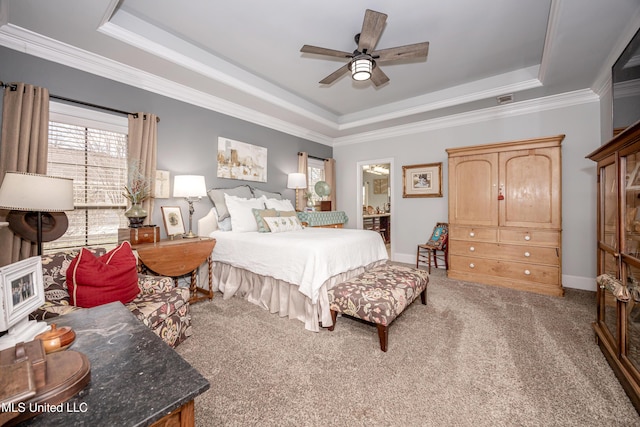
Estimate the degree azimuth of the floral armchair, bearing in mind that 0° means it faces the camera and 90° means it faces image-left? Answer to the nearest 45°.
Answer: approximately 315°

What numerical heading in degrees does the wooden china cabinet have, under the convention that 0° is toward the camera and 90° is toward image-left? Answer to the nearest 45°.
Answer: approximately 90°

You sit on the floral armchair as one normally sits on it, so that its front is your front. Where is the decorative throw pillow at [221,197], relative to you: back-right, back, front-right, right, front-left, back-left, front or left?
left

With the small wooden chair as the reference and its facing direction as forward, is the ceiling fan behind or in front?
in front

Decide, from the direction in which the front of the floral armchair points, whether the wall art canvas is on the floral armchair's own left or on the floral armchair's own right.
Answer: on the floral armchair's own left

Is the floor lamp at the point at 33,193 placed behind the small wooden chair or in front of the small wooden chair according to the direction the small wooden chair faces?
in front

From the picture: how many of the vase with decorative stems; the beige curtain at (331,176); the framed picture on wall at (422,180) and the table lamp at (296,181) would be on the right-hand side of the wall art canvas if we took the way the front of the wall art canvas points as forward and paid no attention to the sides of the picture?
1

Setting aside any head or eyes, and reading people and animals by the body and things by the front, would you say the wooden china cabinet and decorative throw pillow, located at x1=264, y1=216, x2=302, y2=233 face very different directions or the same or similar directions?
very different directions

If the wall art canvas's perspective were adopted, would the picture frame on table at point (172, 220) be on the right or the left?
on its right

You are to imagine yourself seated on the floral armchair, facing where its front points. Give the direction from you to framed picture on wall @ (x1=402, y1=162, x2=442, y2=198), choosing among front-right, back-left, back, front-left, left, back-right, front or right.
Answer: front-left

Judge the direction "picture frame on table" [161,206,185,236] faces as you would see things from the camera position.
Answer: facing the viewer and to the right of the viewer

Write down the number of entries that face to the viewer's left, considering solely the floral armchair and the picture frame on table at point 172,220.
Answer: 0

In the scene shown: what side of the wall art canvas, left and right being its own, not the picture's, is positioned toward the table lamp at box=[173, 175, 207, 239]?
right

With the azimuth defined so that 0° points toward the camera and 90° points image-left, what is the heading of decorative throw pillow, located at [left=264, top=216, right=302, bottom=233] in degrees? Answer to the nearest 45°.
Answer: approximately 315°

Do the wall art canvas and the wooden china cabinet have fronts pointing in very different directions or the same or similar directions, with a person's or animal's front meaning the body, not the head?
very different directions
